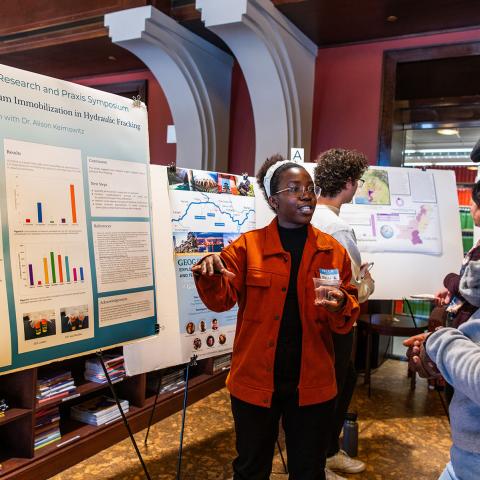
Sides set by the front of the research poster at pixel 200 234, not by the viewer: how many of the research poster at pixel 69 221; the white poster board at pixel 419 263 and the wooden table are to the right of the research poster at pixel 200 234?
1

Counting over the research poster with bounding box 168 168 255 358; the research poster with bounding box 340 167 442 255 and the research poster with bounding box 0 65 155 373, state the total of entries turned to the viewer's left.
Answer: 0

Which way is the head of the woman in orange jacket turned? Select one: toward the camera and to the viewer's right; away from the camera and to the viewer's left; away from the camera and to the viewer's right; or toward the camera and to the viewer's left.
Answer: toward the camera and to the viewer's right

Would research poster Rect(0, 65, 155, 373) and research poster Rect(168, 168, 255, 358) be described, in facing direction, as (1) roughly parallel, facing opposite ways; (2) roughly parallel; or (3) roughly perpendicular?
roughly parallel

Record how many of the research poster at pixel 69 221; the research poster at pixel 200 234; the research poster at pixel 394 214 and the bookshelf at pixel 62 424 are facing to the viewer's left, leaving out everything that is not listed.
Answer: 0

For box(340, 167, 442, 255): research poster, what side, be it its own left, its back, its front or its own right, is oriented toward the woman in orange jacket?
front

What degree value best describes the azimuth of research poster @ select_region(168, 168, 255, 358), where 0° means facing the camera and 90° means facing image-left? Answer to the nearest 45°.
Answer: approximately 315°

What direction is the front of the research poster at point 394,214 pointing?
toward the camera

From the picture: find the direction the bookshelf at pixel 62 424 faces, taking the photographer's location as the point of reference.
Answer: facing the viewer and to the right of the viewer

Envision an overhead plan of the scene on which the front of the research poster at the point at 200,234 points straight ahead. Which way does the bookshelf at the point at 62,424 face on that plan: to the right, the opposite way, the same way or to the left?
the same way

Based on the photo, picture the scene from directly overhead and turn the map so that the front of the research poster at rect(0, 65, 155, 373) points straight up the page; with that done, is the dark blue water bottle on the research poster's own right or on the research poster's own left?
on the research poster's own left

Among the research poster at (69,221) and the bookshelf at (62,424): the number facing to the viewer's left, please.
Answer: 0

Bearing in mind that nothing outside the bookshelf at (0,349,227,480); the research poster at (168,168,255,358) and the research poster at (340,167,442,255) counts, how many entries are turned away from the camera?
0
